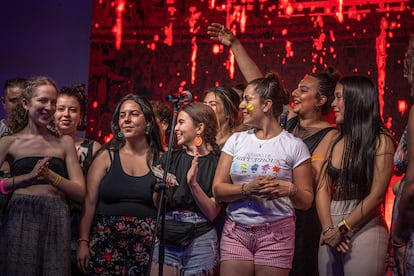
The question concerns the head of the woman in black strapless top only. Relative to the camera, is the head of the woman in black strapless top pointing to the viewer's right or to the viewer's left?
to the viewer's right

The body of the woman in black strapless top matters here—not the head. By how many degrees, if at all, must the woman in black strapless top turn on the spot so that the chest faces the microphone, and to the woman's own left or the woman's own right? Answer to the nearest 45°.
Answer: approximately 90° to the woman's own left

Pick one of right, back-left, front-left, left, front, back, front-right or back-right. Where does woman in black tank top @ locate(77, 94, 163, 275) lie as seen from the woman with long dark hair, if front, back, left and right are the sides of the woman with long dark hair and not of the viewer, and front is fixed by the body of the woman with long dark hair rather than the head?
front-right

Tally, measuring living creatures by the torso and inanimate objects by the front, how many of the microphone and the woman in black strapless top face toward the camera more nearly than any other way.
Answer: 1

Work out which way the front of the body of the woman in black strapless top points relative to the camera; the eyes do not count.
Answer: toward the camera

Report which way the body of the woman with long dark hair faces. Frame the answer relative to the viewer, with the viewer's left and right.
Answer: facing the viewer and to the left of the viewer

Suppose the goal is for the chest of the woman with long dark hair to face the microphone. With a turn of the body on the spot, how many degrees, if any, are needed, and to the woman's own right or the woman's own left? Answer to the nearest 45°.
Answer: approximately 45° to the woman's own right

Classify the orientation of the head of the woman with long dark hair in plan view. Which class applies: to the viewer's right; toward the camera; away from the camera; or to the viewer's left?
to the viewer's left

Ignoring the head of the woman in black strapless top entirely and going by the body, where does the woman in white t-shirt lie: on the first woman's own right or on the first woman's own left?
on the first woman's own left
